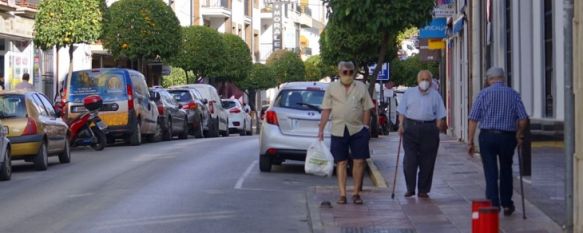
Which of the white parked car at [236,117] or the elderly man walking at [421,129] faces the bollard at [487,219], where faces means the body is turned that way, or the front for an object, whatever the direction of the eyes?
the elderly man walking

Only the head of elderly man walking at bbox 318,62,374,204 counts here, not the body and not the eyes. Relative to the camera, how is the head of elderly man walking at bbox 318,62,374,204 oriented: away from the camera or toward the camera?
toward the camera

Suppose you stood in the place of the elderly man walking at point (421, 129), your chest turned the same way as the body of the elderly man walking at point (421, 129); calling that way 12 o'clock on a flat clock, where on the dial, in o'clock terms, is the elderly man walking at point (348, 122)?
the elderly man walking at point (348, 122) is roughly at 2 o'clock from the elderly man walking at point (421, 129).

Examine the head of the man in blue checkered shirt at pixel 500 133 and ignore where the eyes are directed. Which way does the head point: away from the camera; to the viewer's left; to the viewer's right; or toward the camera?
away from the camera

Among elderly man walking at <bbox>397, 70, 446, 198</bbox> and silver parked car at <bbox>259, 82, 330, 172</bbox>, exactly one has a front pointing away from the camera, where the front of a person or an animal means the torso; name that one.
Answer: the silver parked car

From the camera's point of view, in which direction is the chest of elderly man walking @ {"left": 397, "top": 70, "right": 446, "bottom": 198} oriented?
toward the camera

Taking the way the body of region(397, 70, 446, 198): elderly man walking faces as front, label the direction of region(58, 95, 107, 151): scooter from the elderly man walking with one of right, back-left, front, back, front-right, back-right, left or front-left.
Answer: back-right

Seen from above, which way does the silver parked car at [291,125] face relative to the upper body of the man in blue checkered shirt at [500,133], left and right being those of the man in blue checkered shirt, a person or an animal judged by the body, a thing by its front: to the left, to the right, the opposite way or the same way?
the same way

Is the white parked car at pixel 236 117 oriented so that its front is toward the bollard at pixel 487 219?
no

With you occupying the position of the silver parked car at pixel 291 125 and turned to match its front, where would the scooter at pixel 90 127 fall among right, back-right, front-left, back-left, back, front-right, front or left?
front-left

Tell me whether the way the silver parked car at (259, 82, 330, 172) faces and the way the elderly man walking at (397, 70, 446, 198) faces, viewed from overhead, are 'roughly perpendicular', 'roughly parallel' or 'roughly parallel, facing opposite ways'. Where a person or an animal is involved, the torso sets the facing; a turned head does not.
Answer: roughly parallel, facing opposite ways
